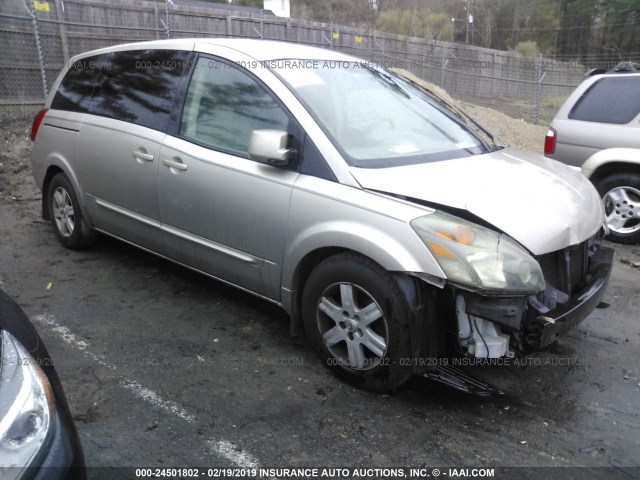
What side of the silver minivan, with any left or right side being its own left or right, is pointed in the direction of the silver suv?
left

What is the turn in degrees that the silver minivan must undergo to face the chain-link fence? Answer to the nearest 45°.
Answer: approximately 135° to its left

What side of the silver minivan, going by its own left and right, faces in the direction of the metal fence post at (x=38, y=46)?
back

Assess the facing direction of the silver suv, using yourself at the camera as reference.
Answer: facing to the right of the viewer

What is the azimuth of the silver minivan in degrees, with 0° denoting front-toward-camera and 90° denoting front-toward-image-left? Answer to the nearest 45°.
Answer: approximately 315°

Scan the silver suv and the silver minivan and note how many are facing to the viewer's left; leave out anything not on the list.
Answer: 0
